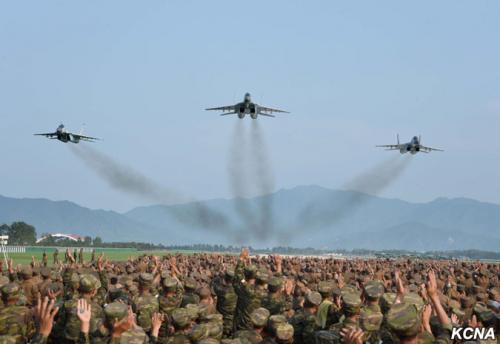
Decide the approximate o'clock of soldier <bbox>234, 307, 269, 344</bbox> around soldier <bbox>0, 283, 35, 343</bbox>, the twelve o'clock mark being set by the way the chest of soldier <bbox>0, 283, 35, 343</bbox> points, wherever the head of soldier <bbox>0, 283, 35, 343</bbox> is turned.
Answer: soldier <bbox>234, 307, 269, 344</bbox> is roughly at 4 o'clock from soldier <bbox>0, 283, 35, 343</bbox>.

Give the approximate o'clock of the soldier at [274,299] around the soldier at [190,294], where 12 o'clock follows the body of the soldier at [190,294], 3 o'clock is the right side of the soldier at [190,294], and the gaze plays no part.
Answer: the soldier at [274,299] is roughly at 3 o'clock from the soldier at [190,294].

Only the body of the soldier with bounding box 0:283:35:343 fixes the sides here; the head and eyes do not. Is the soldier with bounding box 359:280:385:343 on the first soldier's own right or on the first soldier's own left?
on the first soldier's own right

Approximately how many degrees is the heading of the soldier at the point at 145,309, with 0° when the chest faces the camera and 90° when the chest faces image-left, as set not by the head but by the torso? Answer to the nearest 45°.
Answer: approximately 180°

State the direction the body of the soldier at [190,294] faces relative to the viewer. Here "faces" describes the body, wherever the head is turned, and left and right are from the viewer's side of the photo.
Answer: facing away from the viewer

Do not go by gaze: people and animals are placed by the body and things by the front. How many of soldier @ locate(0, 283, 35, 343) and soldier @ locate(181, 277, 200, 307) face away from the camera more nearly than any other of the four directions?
2

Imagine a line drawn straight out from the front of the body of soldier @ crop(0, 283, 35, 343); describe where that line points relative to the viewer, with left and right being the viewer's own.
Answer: facing away from the viewer
